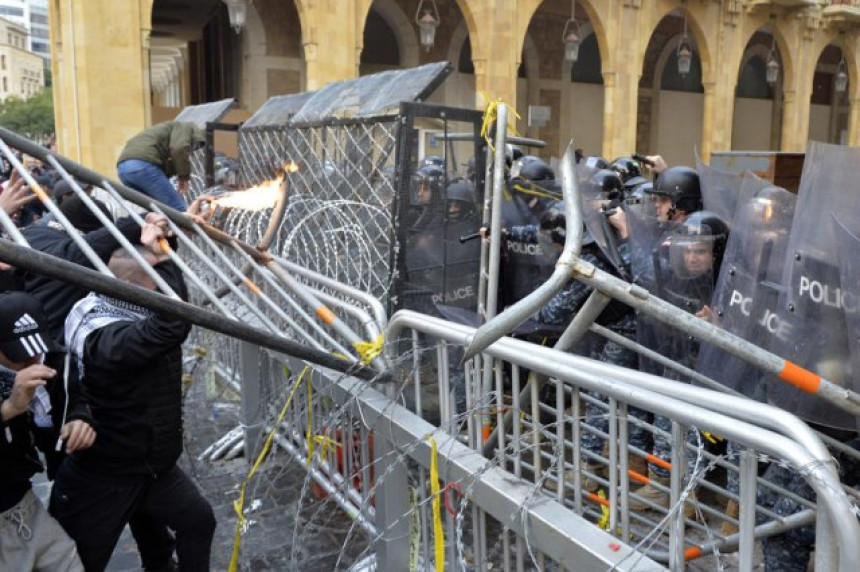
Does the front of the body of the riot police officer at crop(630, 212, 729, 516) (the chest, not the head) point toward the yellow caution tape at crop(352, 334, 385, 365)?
yes

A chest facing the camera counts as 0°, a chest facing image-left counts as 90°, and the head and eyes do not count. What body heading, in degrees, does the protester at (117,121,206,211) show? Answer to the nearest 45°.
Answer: approximately 270°

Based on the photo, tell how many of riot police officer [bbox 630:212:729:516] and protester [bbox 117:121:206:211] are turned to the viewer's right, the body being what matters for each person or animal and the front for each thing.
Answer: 1

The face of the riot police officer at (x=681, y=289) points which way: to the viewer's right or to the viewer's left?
to the viewer's left

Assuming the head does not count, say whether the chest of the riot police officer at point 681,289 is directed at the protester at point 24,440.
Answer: yes

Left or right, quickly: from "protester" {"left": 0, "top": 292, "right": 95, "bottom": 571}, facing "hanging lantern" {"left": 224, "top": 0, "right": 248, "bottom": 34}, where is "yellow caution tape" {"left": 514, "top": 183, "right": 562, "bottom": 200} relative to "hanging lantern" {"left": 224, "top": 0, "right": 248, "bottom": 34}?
right

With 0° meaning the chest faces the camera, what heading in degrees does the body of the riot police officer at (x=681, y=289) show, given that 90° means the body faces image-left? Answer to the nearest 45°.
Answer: approximately 45°

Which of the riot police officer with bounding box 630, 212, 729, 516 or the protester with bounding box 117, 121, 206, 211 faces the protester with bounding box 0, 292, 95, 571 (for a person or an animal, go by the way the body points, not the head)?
the riot police officer

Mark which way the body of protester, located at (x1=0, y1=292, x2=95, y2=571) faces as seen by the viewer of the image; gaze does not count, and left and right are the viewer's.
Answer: facing the viewer and to the right of the viewer

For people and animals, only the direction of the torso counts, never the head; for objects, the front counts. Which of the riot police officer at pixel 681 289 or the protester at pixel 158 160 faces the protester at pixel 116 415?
the riot police officer

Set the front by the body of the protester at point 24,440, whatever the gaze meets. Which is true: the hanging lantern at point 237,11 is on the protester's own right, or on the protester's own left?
on the protester's own left

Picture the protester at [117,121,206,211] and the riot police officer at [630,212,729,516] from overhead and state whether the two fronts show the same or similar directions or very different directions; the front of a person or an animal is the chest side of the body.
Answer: very different directions

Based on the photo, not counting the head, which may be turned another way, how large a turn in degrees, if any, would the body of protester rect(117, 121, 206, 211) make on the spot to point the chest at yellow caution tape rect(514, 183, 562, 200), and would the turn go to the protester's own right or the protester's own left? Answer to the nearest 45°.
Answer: approximately 45° to the protester's own right
